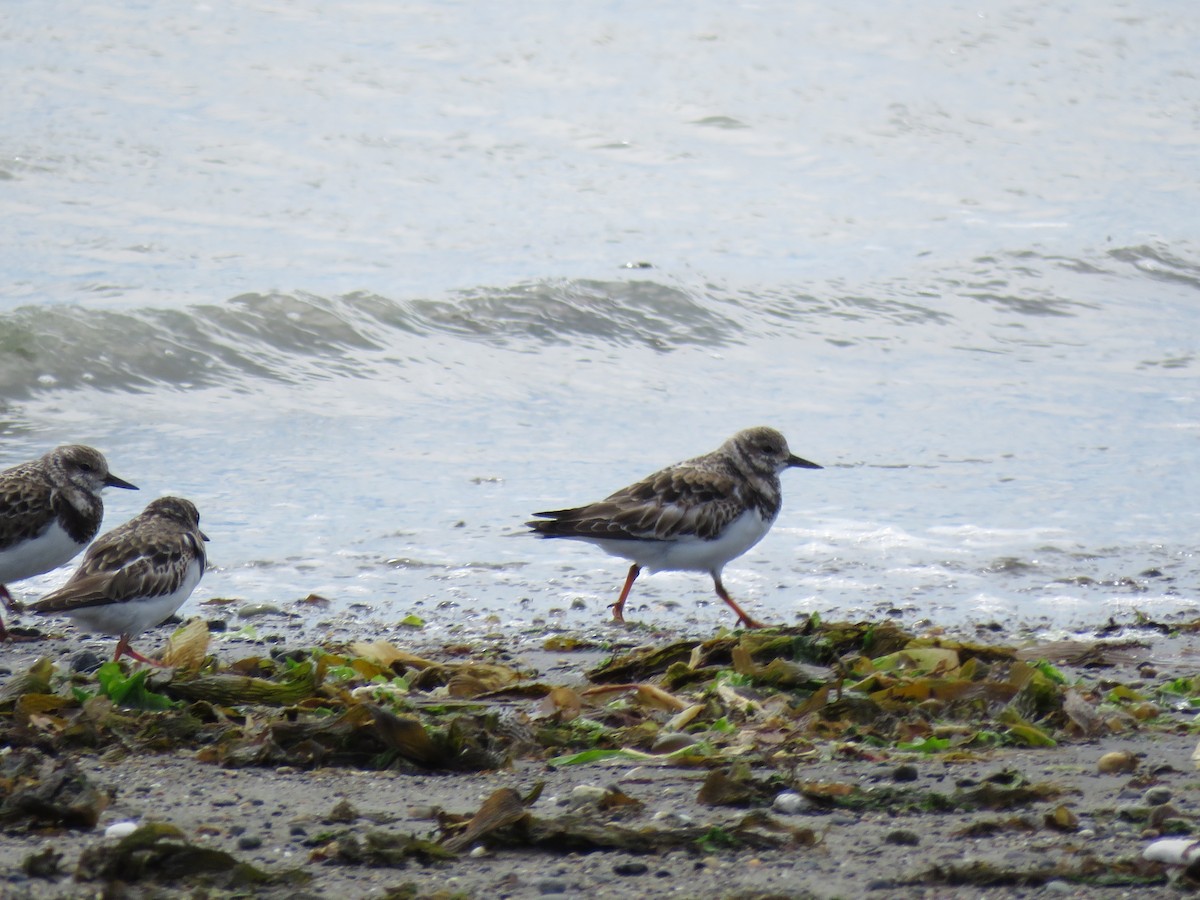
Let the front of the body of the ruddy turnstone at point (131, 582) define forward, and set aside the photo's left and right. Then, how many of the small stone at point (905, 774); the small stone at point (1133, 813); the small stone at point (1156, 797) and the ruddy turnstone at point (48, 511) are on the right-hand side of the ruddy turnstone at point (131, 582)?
3

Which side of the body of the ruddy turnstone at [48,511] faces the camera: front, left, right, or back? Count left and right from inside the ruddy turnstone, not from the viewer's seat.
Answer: right

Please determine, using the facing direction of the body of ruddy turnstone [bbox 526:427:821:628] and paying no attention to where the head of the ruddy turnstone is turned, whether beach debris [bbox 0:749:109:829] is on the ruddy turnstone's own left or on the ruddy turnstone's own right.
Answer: on the ruddy turnstone's own right

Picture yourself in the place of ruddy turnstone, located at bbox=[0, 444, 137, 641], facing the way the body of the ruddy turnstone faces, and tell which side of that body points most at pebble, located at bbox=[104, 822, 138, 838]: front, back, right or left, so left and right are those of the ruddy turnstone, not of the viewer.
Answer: right

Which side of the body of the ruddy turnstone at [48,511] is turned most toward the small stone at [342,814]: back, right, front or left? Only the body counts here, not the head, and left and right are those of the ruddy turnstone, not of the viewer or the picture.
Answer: right

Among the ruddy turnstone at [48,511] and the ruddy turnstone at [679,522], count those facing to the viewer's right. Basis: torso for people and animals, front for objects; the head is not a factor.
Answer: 2

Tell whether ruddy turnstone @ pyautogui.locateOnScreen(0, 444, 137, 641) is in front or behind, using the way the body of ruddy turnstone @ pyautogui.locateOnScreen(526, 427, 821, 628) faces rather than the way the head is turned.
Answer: behind

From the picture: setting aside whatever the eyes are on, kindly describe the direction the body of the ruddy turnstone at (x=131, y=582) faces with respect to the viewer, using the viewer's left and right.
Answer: facing away from the viewer and to the right of the viewer

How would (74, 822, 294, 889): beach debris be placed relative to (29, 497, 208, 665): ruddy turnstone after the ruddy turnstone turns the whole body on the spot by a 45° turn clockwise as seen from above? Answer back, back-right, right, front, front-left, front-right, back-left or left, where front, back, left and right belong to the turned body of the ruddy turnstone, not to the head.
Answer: right

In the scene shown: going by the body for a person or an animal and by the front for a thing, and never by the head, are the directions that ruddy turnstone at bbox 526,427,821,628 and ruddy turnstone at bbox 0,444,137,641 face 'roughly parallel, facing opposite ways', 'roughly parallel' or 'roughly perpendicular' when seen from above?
roughly parallel

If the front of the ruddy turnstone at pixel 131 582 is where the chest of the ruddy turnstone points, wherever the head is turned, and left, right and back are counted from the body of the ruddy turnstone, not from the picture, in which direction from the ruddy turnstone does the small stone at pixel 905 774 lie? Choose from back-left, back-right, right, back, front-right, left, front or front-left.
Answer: right

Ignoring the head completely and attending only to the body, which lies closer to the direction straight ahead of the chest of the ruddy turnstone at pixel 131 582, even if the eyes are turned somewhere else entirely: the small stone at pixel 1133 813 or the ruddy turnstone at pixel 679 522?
the ruddy turnstone

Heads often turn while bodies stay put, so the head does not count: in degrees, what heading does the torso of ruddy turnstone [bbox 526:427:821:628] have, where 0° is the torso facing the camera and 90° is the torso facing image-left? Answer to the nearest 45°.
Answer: approximately 270°

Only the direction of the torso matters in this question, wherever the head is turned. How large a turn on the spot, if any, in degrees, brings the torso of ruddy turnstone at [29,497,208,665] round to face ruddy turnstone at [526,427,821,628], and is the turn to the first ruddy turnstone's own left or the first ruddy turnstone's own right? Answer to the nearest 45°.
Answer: approximately 45° to the first ruddy turnstone's own right
